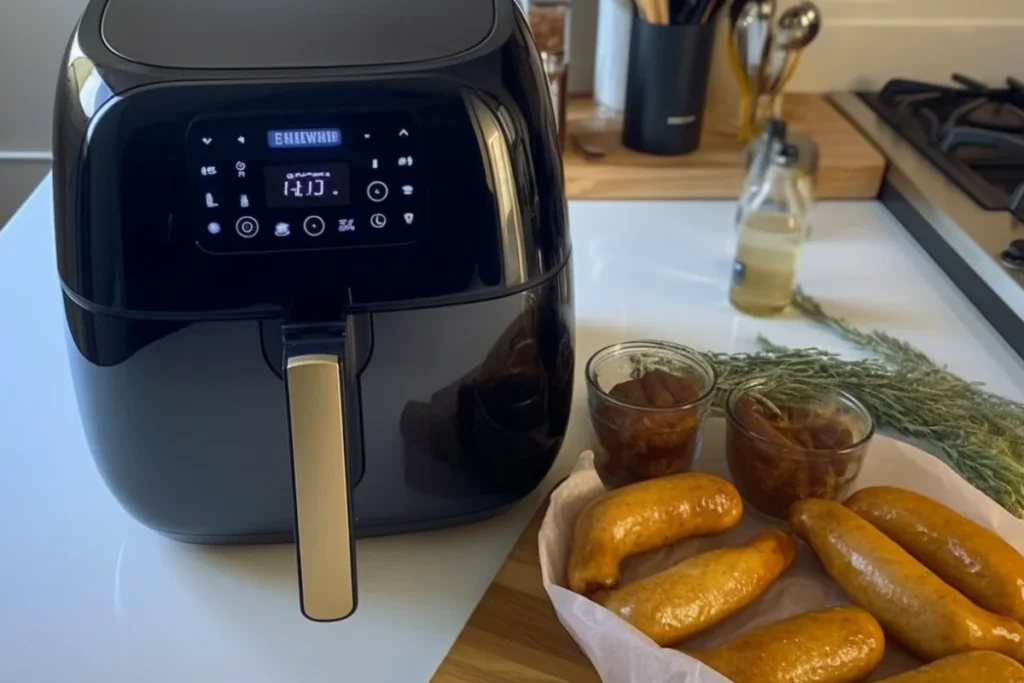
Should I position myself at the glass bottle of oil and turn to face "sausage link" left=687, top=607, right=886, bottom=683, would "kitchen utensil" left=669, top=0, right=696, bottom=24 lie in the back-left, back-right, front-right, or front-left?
back-right

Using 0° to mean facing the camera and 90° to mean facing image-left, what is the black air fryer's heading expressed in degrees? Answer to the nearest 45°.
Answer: approximately 0°

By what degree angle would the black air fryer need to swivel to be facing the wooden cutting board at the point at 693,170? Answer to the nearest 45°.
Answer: approximately 135° to its left

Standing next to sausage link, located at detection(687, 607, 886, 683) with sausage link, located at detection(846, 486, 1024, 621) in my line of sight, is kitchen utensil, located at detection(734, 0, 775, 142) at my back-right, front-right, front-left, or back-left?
front-left

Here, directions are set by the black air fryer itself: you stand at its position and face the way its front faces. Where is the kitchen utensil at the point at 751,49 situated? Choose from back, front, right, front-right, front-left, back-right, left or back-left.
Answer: back-left

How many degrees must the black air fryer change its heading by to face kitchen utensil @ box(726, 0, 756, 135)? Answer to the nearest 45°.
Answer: approximately 135° to its left

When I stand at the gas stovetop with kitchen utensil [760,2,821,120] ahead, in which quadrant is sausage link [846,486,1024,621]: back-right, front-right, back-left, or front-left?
back-left

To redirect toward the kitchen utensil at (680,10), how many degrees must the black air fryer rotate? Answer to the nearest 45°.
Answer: approximately 135° to its left

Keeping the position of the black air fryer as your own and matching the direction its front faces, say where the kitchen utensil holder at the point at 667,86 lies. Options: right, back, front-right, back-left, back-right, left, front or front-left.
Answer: back-left

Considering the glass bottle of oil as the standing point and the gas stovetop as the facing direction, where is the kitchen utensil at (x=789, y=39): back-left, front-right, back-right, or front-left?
front-left
